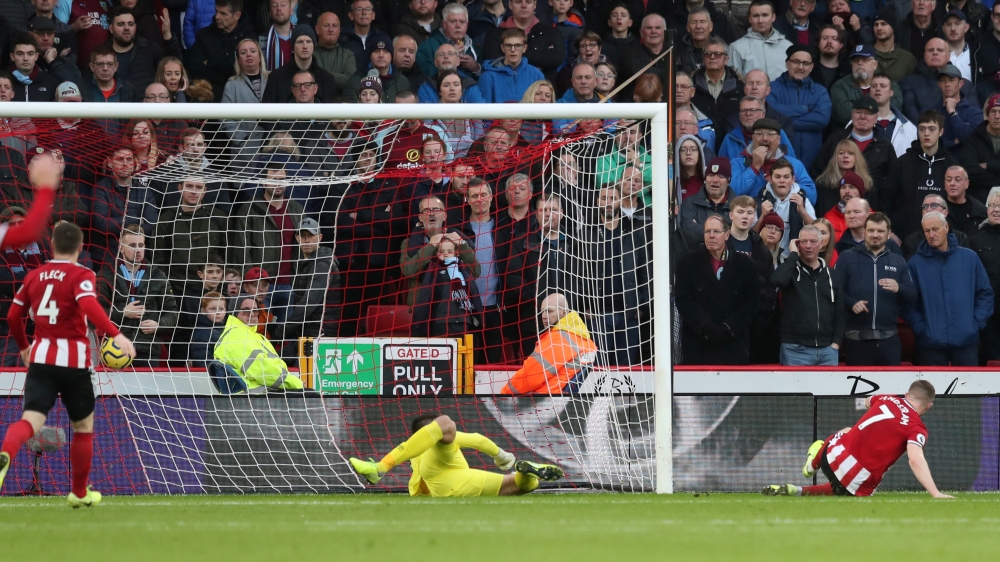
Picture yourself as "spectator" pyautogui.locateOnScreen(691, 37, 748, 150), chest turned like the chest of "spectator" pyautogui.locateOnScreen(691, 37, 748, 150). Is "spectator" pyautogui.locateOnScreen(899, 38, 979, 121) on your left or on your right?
on your left

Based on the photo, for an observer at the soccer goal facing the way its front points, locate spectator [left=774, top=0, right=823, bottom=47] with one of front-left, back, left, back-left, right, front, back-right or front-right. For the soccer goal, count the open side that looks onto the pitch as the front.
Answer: back-left

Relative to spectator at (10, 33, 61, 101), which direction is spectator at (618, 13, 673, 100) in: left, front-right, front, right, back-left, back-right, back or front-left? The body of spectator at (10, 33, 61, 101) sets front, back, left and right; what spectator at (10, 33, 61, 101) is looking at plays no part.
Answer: left

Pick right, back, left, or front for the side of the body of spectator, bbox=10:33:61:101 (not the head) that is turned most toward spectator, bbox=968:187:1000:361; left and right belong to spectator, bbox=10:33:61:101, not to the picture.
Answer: left

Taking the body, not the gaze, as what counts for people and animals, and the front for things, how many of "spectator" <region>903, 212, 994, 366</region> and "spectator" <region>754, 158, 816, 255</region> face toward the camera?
2

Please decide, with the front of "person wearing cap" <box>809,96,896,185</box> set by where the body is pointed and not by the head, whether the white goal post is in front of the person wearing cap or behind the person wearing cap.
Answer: in front
